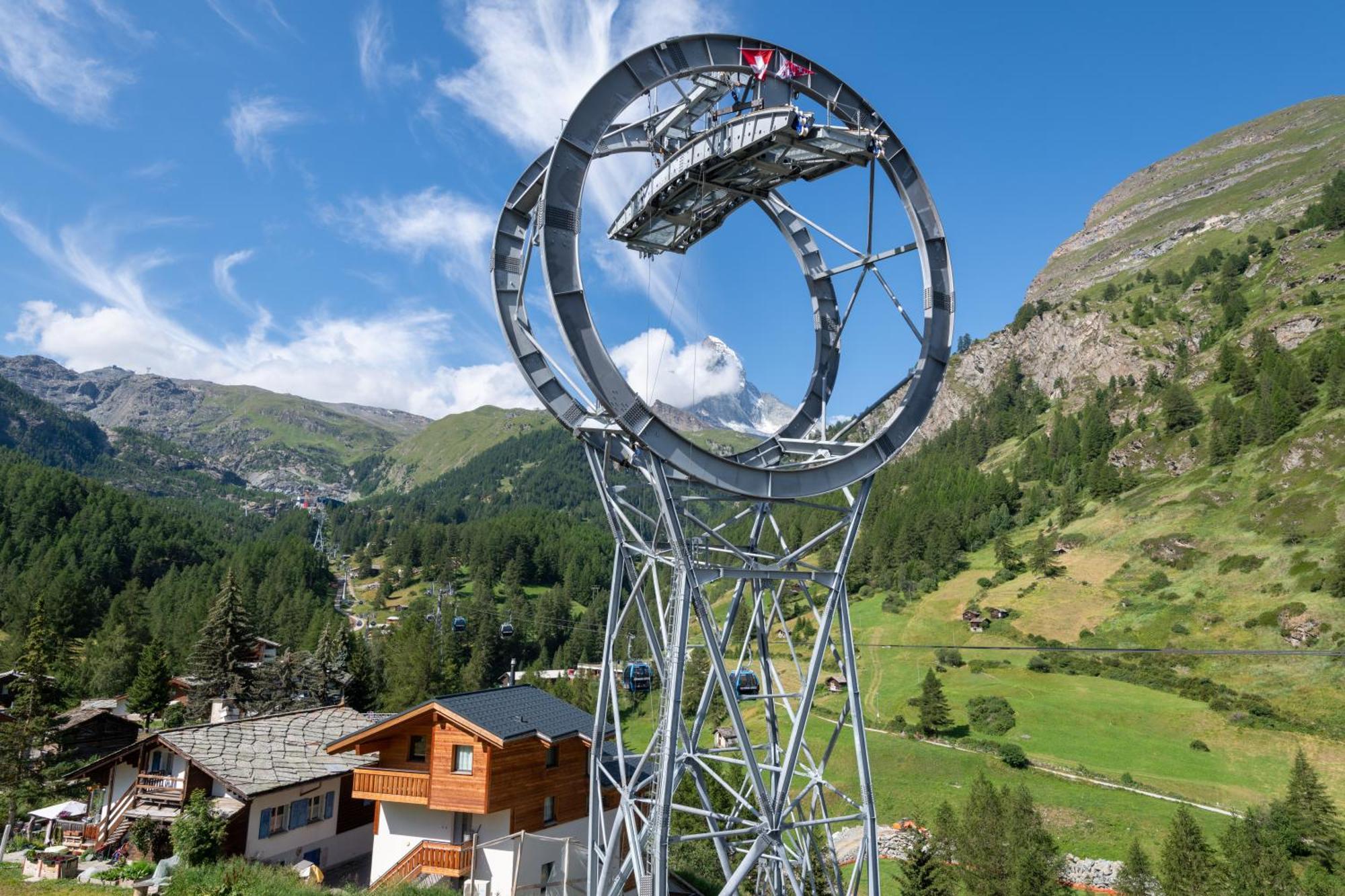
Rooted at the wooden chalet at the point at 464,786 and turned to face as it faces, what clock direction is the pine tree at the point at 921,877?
The pine tree is roughly at 8 o'clock from the wooden chalet.

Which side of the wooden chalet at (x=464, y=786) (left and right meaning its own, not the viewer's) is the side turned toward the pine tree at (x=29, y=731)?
right

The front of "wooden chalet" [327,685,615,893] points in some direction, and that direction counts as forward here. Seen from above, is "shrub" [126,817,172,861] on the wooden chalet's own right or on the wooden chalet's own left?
on the wooden chalet's own right

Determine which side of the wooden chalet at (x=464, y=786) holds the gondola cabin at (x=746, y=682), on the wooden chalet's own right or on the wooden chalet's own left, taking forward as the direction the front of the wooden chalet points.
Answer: on the wooden chalet's own left

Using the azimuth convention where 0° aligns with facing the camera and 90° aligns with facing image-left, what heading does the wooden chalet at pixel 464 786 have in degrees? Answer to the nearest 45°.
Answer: approximately 45°

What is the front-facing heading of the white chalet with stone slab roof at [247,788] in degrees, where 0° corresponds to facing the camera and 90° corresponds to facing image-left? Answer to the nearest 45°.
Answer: approximately 45°

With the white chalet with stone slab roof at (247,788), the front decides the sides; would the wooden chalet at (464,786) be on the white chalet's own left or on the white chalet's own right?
on the white chalet's own left

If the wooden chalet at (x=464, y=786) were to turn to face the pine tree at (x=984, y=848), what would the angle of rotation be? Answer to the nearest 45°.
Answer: approximately 135° to its left
